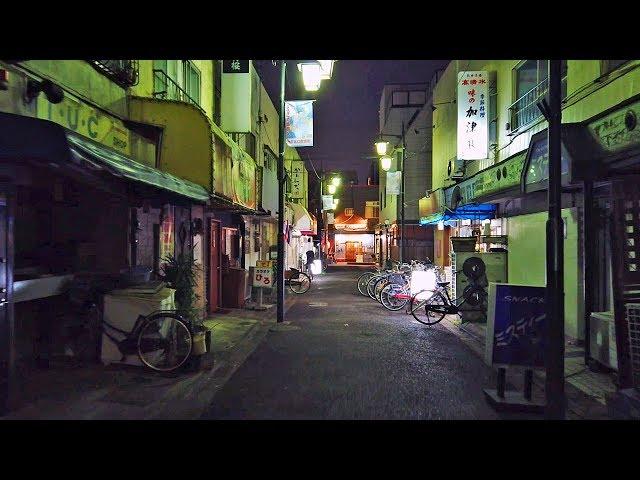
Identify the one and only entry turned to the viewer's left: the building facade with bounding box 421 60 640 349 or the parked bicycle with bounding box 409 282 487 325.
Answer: the building facade

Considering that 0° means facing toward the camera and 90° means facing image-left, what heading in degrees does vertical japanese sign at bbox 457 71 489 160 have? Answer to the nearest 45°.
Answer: approximately 0°

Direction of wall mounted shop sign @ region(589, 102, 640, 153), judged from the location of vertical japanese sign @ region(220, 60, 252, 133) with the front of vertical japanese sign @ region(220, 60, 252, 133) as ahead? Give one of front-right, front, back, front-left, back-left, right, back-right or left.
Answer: front-left

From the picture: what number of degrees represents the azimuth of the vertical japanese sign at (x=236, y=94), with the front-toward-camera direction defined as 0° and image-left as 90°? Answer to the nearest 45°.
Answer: approximately 0°

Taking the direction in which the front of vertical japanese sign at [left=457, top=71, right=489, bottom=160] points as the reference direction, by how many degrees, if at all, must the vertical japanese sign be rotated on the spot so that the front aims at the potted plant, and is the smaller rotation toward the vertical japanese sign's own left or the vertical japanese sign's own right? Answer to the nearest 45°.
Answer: approximately 45° to the vertical japanese sign's own right

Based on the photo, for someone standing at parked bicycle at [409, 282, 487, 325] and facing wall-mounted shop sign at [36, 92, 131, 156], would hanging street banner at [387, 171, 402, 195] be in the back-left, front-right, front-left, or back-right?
back-right

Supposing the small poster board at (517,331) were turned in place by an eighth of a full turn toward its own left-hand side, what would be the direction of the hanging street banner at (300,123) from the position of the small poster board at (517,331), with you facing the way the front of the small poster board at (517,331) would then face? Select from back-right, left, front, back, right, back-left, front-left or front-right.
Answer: back

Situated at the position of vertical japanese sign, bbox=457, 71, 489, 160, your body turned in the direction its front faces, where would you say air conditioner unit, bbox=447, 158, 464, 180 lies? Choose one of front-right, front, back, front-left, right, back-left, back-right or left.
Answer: back

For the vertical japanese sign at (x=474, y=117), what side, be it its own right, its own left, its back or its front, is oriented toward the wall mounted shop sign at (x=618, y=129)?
front
